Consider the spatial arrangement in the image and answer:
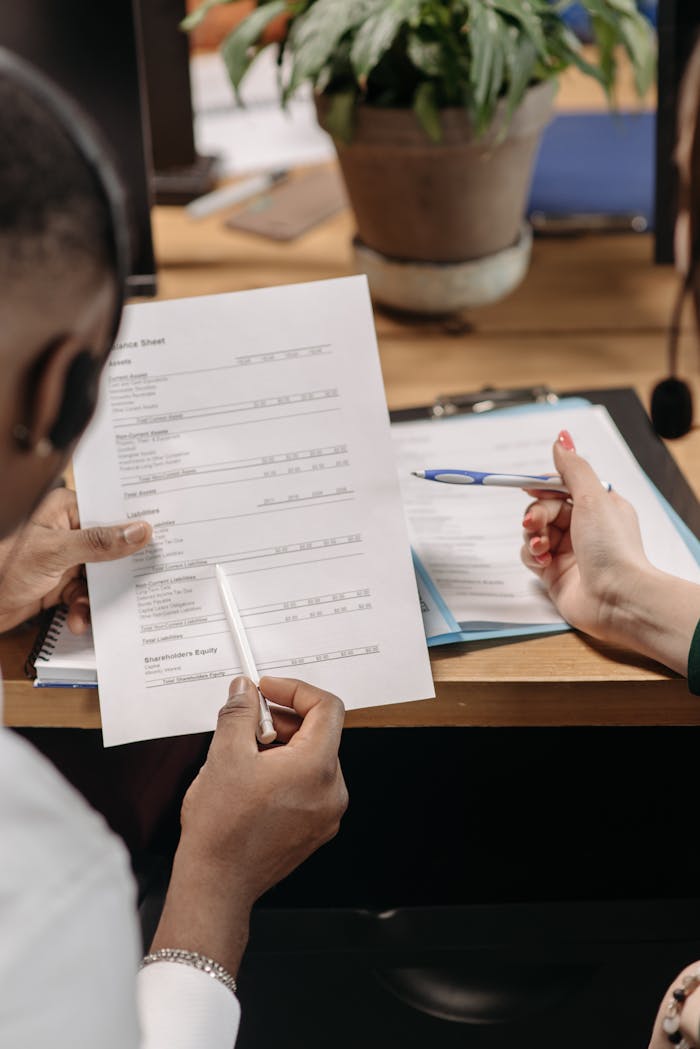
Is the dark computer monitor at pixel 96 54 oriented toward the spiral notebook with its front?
yes

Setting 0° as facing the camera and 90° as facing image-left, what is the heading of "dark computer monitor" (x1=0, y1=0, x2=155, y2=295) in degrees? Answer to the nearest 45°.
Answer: approximately 0°

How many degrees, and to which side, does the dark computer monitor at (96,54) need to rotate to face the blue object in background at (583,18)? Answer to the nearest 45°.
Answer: approximately 135° to its left
